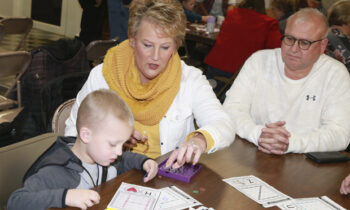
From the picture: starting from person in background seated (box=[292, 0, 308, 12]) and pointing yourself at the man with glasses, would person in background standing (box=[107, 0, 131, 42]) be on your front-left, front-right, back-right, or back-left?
front-right

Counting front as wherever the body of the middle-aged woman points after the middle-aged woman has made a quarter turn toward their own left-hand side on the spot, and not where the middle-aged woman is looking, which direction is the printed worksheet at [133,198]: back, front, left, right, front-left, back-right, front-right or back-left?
right

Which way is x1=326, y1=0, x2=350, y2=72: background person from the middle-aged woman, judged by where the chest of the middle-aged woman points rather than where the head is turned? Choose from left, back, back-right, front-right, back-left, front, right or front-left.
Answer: back-left

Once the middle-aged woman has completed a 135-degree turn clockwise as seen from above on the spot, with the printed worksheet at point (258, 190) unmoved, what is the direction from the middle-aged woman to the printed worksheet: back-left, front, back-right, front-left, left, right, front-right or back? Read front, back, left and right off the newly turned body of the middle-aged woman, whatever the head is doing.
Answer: back

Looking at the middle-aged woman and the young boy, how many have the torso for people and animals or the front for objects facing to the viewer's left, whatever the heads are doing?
0

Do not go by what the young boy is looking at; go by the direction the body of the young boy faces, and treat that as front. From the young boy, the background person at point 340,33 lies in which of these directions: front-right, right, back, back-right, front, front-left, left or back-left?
left

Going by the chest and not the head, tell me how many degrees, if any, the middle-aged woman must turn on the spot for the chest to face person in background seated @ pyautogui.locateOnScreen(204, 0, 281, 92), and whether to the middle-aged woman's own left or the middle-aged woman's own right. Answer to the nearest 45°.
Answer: approximately 180°

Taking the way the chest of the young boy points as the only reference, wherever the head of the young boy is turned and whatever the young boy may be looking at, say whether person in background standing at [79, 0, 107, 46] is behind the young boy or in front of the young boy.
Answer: behind

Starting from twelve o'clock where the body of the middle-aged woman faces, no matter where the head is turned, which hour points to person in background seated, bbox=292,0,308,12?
The person in background seated is roughly at 7 o'clock from the middle-aged woman.

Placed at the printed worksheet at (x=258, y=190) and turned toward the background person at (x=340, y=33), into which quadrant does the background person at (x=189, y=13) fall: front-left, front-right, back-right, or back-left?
front-left

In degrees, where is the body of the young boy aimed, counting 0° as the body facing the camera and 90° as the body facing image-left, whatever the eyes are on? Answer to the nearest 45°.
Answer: approximately 315°

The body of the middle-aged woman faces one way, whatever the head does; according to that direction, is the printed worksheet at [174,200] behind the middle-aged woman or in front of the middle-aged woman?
in front

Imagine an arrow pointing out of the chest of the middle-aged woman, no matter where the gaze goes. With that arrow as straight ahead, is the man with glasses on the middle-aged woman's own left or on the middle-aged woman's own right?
on the middle-aged woman's own left

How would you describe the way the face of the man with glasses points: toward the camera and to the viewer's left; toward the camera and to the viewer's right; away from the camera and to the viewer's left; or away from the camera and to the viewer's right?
toward the camera and to the viewer's left

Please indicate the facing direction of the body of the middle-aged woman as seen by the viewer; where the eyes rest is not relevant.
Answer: toward the camera
